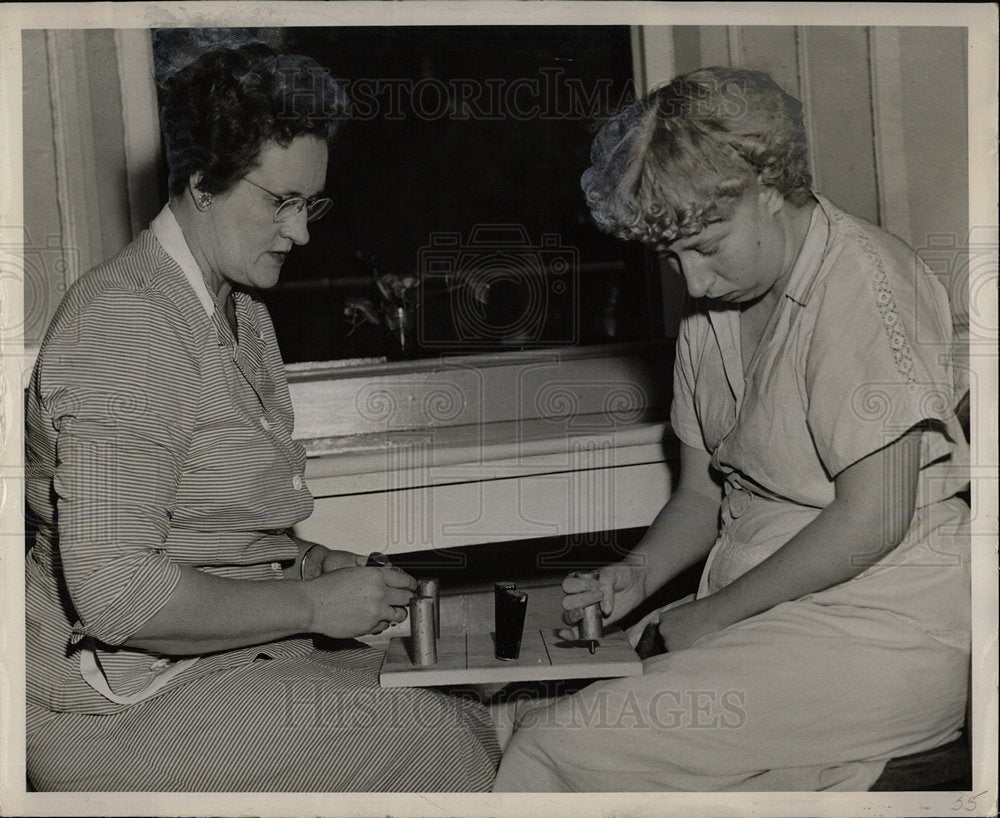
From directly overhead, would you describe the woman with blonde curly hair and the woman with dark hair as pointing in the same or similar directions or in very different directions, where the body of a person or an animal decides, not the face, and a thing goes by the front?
very different directions

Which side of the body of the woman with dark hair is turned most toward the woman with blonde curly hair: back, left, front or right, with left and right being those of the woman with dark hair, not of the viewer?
front

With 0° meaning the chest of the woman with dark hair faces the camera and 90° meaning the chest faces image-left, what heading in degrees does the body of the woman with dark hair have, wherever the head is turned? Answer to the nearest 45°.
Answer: approximately 270°

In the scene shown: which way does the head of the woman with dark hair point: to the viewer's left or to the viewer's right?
to the viewer's right

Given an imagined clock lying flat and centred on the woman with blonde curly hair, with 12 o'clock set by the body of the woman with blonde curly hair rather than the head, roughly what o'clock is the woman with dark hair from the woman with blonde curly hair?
The woman with dark hair is roughly at 1 o'clock from the woman with blonde curly hair.

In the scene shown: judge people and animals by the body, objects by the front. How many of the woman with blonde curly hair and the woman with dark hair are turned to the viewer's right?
1
